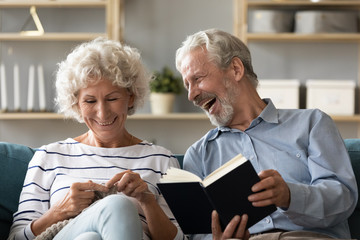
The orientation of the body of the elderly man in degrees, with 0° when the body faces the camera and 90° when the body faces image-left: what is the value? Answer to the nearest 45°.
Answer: approximately 45°

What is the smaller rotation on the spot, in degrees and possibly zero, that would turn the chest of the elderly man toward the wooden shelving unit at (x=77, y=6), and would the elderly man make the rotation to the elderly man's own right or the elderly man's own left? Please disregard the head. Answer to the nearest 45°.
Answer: approximately 90° to the elderly man's own right

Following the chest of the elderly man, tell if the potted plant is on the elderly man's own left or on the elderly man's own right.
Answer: on the elderly man's own right

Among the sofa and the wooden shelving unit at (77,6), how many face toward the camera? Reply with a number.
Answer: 2

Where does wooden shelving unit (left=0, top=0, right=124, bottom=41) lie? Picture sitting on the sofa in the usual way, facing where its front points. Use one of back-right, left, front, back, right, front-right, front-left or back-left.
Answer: back

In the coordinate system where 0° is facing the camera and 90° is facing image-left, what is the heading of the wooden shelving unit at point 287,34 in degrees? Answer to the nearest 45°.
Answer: approximately 0°

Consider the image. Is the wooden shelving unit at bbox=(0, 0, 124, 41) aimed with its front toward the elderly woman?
yes

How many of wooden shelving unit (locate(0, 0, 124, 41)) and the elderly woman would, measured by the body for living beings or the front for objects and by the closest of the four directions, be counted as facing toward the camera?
2

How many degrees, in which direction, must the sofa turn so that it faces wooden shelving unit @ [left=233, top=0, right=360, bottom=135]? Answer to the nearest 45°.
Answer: approximately 135° to its left

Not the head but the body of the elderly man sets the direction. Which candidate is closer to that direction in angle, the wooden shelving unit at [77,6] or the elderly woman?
the elderly woman

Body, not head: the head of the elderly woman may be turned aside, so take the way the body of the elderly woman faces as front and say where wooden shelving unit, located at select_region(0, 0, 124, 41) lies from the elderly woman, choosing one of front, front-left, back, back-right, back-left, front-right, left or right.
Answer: back
